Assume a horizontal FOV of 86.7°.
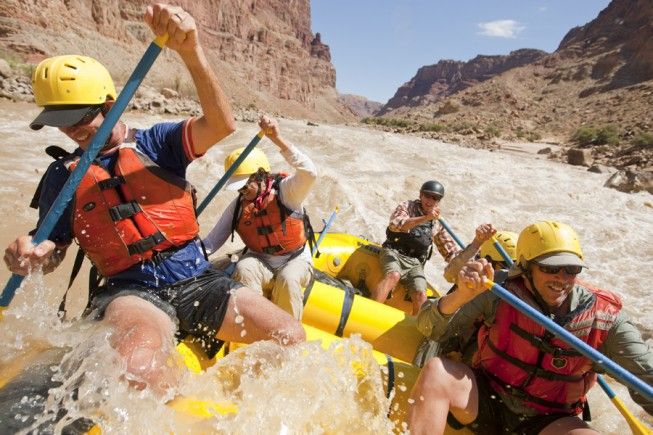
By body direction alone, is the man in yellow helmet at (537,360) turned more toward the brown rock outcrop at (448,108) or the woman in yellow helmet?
the woman in yellow helmet

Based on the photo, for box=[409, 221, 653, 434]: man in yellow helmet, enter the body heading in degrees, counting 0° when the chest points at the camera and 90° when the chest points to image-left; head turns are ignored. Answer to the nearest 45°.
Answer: approximately 0°

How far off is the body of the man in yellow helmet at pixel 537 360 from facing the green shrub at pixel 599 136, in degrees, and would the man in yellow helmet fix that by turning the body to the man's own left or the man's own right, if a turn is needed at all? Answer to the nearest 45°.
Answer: approximately 180°

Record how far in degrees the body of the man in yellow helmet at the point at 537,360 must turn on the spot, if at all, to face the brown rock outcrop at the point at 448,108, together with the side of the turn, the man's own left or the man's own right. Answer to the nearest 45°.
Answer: approximately 180°

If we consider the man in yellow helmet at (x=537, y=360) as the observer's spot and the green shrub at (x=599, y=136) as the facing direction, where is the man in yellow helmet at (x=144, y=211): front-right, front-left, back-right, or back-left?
back-left

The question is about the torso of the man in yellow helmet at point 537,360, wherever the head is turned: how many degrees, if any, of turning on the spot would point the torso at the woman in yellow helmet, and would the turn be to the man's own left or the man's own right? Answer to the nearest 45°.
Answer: approximately 90° to the man's own right

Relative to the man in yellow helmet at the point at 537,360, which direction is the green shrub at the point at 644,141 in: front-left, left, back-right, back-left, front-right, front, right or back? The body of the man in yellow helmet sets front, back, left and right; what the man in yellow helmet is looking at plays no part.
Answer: back

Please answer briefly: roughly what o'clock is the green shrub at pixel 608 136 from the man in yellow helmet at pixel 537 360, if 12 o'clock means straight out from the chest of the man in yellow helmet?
The green shrub is roughly at 6 o'clock from the man in yellow helmet.
